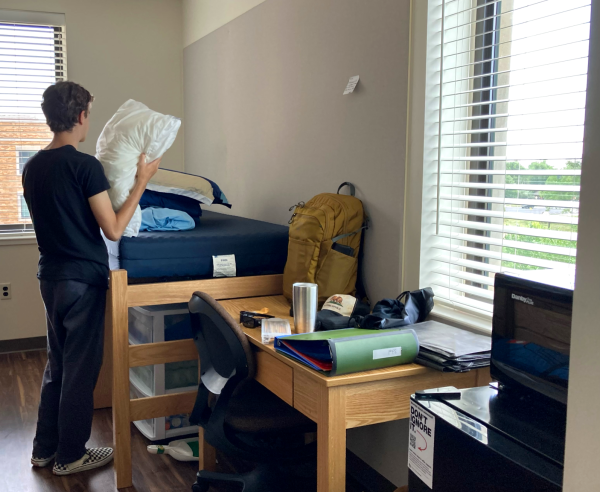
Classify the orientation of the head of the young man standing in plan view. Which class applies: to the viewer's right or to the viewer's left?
to the viewer's right

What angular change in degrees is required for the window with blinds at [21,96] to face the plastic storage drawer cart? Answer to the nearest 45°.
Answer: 0° — it already faces it

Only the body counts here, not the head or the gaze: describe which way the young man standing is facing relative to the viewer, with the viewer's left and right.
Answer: facing away from the viewer and to the right of the viewer

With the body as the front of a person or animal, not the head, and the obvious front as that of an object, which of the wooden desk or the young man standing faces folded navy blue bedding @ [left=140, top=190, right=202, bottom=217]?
the young man standing

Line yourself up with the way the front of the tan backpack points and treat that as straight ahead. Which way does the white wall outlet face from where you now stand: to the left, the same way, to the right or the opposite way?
to the left

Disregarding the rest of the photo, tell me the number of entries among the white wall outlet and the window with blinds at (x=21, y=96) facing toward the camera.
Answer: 2

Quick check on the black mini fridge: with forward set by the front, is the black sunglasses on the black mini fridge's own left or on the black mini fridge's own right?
on the black mini fridge's own right

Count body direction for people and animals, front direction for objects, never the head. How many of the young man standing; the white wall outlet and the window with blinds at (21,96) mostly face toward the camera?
2
